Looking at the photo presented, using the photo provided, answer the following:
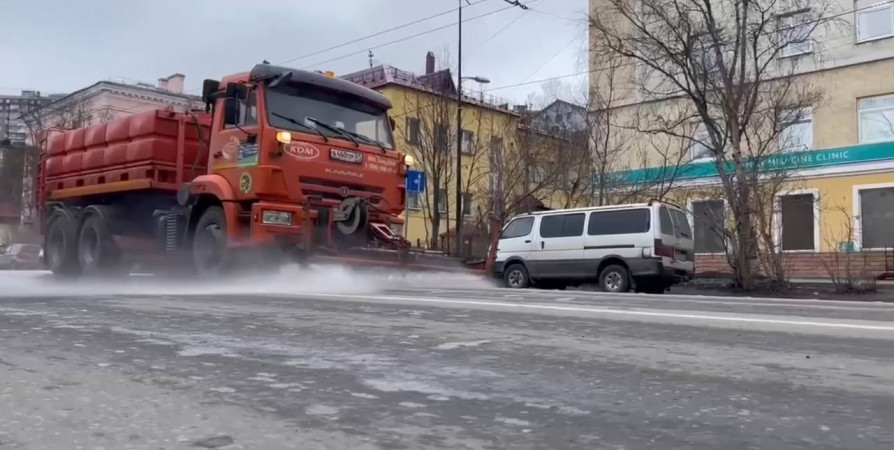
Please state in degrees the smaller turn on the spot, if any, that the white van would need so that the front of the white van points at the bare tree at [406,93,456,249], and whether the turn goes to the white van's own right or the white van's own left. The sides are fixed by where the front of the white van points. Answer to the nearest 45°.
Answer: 0° — it already faces it

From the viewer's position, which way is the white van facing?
facing away from the viewer and to the left of the viewer

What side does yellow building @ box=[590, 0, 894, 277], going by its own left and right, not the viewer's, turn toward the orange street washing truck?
front

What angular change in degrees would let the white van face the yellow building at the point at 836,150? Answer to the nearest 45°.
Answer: approximately 90° to its right

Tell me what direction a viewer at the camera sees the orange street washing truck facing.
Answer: facing the viewer and to the right of the viewer

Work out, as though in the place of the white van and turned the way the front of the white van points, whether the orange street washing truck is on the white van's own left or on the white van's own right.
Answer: on the white van's own left

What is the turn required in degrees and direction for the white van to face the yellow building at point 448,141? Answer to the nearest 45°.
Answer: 0° — it already faces it

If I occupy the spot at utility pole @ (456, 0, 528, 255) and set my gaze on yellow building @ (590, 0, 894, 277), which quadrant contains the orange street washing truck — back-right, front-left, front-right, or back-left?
back-right

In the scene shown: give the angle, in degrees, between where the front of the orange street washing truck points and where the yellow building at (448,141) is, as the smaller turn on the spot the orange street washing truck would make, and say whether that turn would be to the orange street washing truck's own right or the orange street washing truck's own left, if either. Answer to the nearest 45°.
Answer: approximately 90° to the orange street washing truck's own left

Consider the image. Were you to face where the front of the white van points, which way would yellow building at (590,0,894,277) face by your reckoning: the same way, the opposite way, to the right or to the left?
to the left

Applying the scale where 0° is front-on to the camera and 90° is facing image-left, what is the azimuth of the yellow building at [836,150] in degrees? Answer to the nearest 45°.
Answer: approximately 45°

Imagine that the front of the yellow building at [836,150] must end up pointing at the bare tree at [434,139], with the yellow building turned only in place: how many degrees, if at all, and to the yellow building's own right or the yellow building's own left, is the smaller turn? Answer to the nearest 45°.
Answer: approximately 45° to the yellow building's own right

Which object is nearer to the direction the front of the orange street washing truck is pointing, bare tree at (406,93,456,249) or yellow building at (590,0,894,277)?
the yellow building

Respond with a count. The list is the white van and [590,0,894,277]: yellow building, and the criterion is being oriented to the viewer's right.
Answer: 0

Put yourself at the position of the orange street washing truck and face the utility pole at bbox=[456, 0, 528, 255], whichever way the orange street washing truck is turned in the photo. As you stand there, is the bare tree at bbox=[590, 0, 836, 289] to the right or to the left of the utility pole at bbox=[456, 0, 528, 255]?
right

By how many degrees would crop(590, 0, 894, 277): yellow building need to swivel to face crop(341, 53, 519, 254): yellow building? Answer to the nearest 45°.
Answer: approximately 45° to its right

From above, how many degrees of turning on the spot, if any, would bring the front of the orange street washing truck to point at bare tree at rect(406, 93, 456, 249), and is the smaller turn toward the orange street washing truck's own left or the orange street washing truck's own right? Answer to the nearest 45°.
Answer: approximately 90° to the orange street washing truck's own left
